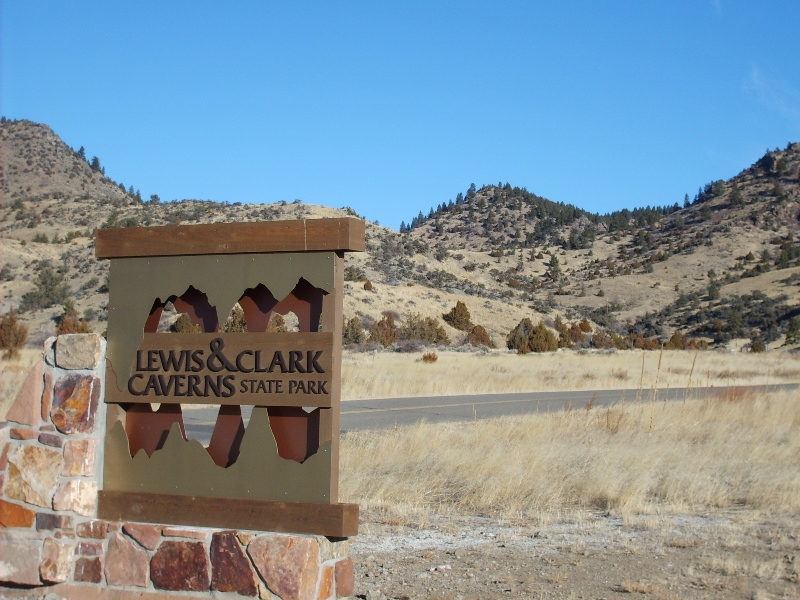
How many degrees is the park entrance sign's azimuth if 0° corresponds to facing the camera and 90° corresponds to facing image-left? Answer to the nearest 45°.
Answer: approximately 45°
